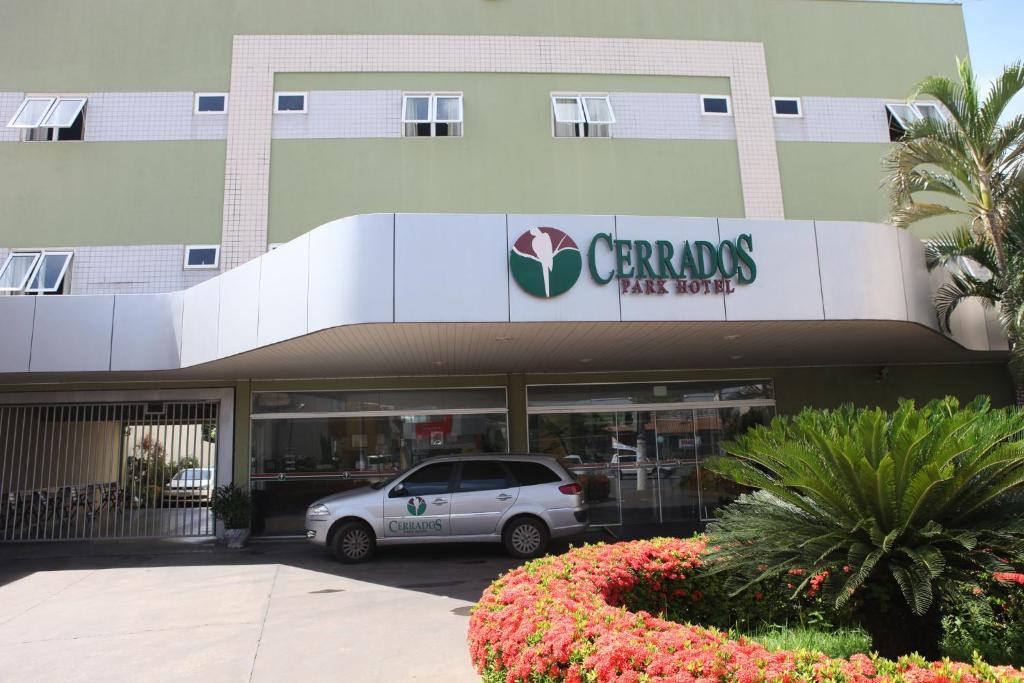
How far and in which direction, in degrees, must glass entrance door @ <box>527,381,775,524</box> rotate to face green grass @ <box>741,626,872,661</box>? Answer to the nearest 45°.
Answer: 0° — it already faces it

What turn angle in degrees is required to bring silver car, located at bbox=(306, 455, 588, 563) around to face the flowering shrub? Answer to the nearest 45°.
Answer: approximately 135° to its left

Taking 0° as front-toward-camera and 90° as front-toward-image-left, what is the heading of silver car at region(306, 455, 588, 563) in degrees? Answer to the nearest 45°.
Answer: approximately 90°

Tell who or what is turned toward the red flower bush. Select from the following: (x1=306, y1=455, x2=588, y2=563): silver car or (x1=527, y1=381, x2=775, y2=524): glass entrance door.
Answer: the glass entrance door

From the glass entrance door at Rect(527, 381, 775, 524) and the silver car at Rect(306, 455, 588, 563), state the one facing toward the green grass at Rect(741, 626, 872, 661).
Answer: the glass entrance door

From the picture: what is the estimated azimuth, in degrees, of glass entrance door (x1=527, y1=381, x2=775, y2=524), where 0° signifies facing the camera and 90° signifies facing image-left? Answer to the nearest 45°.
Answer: approximately 0°

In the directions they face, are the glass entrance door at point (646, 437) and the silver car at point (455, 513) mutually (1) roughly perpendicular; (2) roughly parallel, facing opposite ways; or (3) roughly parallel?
roughly perpendicular
